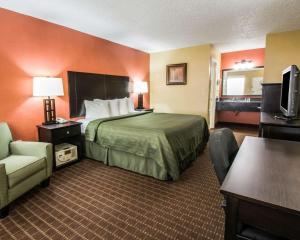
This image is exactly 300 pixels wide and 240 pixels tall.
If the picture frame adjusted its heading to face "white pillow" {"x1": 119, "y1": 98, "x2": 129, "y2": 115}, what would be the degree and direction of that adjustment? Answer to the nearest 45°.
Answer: approximately 45° to its right

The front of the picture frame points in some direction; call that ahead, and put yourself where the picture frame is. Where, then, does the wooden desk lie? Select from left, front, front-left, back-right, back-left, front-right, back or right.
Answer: front

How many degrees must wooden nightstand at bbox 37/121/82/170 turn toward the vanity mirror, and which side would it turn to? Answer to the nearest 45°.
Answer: approximately 45° to its left

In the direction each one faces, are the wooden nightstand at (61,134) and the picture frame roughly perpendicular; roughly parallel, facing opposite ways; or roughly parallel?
roughly perpendicular

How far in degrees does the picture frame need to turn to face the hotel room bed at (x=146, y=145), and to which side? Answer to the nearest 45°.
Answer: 0° — it already faces it

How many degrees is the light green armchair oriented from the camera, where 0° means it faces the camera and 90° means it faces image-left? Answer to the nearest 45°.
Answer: approximately 315°

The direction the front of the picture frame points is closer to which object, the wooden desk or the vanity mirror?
the wooden desk

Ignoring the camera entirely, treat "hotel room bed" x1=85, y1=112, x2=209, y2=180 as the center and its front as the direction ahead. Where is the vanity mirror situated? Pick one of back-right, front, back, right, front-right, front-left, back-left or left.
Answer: left

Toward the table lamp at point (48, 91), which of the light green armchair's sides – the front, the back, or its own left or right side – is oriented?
left

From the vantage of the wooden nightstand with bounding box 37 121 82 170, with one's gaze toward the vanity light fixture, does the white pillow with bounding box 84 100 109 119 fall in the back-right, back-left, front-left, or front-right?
front-left

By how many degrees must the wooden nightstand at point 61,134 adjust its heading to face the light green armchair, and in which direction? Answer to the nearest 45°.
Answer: approximately 90° to its right

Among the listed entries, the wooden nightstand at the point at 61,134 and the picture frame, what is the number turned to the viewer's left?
0

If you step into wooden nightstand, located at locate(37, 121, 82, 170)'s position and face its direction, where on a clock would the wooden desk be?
The wooden desk is roughly at 1 o'clock from the wooden nightstand.

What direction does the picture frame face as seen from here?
toward the camera

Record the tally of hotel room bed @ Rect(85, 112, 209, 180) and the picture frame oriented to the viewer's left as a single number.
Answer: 0

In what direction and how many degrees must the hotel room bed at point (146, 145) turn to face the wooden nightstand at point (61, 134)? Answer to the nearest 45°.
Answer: approximately 135° to its right
